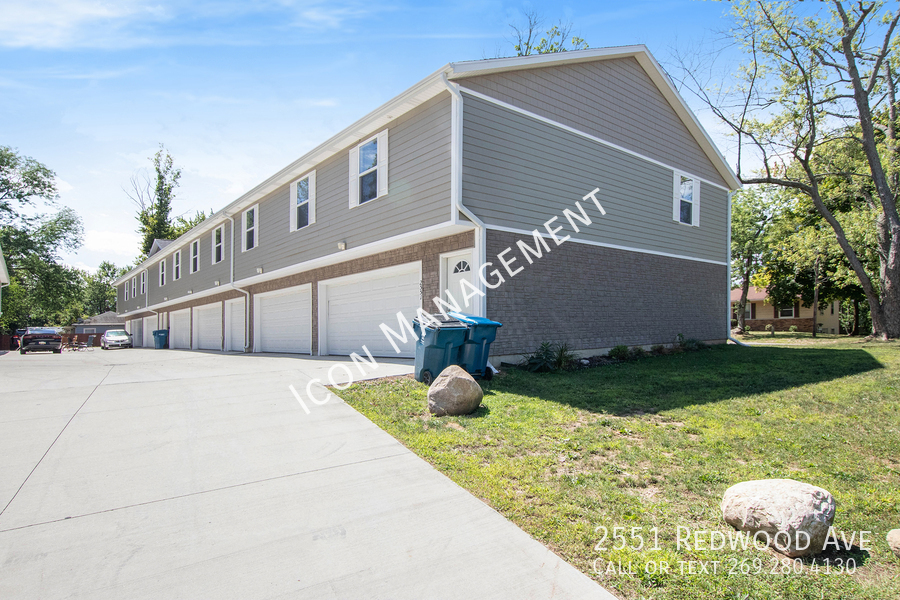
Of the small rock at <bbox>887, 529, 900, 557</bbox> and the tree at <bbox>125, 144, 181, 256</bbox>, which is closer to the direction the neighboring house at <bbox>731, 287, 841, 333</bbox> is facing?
the small rock

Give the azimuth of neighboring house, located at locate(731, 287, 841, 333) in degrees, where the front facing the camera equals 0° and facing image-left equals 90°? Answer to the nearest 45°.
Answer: approximately 0°

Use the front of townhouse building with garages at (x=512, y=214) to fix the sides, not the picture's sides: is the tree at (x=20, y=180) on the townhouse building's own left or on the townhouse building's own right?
on the townhouse building's own right

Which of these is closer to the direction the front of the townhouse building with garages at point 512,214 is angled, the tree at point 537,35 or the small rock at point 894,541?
the small rock

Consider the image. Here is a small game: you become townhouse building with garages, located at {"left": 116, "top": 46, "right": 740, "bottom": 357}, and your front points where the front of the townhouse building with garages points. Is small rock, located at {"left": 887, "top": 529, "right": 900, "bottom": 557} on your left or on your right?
on your left

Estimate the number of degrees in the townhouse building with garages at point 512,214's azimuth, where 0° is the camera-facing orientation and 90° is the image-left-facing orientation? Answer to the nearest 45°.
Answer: approximately 45°

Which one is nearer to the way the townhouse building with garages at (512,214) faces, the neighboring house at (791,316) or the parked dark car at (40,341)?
the parked dark car
